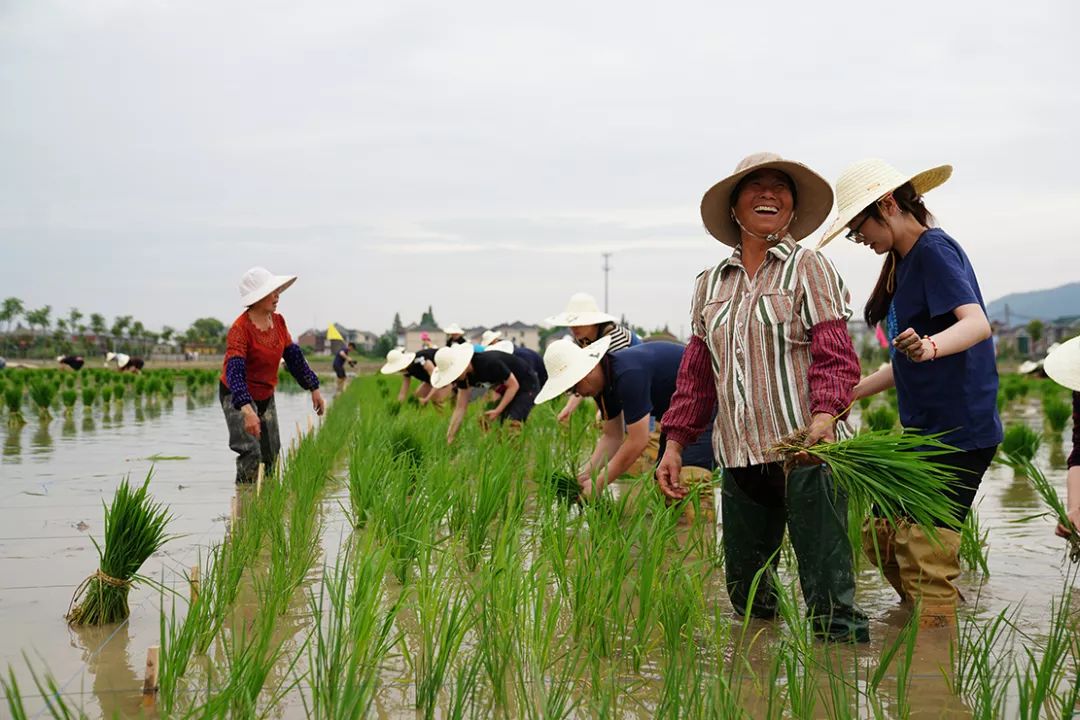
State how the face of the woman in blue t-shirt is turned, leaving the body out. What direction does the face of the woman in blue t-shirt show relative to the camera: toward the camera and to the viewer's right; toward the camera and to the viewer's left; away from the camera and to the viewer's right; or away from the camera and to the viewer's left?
toward the camera and to the viewer's left

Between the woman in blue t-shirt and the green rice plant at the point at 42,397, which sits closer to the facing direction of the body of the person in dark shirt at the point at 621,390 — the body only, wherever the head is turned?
the green rice plant

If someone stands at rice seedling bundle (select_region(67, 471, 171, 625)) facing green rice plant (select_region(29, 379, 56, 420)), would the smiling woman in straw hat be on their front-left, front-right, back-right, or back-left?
back-right

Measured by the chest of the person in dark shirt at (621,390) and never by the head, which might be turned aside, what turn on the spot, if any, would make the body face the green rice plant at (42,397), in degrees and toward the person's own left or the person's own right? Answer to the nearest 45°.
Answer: approximately 45° to the person's own right

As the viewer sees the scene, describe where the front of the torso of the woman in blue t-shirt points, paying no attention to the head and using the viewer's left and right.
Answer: facing to the left of the viewer

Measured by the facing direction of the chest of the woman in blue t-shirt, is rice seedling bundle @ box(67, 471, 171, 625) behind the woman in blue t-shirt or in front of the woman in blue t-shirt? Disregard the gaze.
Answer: in front

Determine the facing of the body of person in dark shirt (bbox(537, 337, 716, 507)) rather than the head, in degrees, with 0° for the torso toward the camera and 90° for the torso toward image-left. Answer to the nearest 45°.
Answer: approximately 90°

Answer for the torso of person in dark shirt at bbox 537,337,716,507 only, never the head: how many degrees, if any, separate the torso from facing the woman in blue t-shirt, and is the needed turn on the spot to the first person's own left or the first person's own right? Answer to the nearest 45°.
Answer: approximately 135° to the first person's own left

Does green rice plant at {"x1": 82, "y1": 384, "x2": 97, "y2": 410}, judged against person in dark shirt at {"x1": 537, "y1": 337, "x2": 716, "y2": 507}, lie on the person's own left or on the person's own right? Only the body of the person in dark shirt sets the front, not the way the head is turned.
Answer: on the person's own right

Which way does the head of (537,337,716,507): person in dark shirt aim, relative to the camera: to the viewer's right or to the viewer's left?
to the viewer's left

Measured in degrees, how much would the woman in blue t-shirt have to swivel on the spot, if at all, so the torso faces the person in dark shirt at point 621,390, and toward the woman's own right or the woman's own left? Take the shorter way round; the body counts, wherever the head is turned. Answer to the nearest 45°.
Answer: approximately 45° to the woman's own right

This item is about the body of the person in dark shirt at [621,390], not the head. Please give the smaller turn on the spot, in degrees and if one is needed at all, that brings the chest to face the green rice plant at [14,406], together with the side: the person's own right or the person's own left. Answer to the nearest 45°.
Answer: approximately 45° to the person's own right

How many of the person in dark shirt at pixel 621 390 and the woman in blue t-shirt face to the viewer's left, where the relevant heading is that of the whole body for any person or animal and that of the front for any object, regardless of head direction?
2
